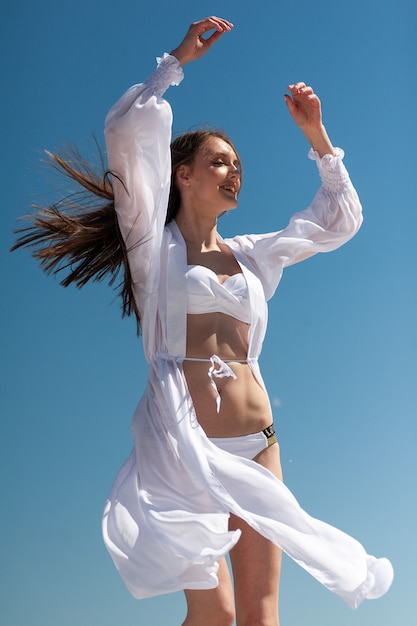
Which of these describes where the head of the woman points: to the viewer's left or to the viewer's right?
to the viewer's right
